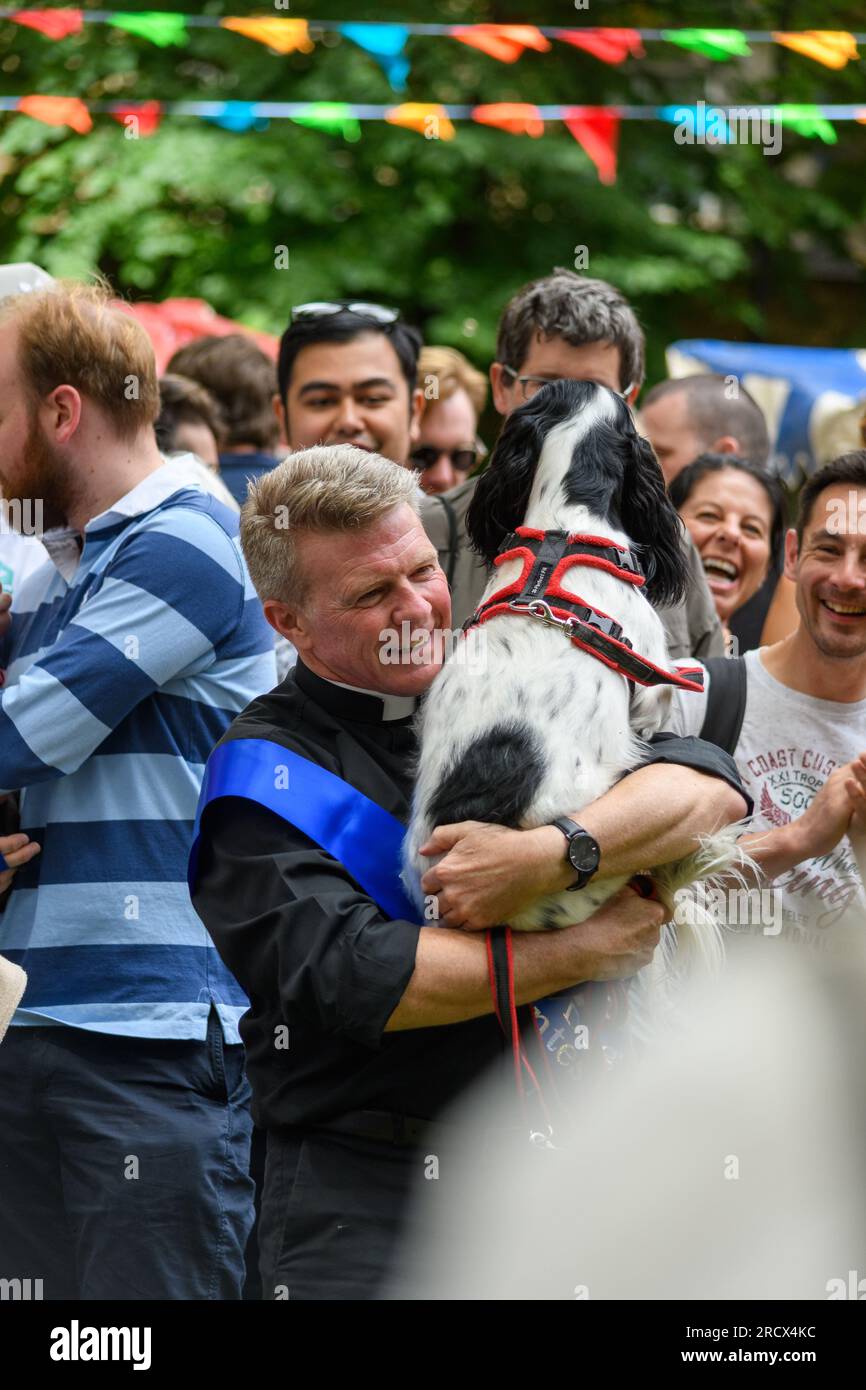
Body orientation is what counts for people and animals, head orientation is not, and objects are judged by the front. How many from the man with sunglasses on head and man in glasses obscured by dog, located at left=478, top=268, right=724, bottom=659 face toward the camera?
2

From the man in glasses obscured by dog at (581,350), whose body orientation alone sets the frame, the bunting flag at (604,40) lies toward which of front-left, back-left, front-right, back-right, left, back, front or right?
back
